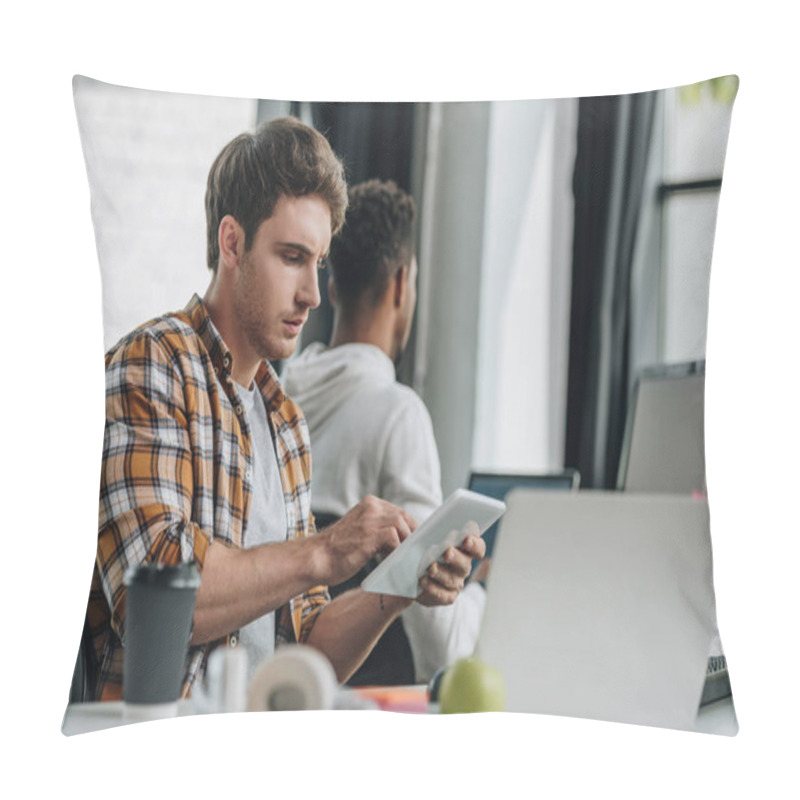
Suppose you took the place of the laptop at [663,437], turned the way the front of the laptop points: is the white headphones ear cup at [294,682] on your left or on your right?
on your left

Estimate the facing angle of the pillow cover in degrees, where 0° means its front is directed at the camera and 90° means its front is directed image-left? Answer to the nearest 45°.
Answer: approximately 0°

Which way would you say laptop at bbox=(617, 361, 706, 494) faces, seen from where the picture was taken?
facing away from the viewer
